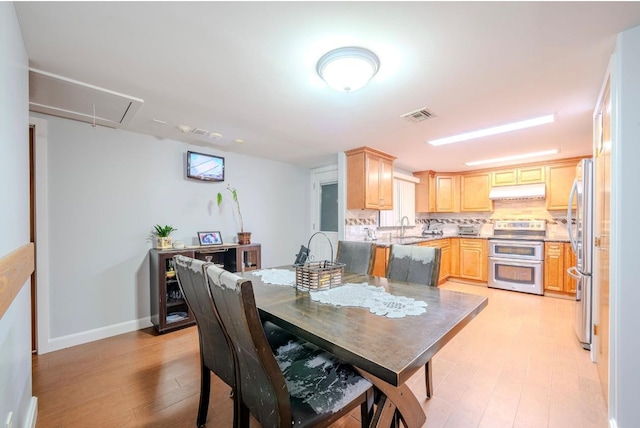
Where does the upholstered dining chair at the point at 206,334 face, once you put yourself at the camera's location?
facing away from the viewer and to the right of the viewer

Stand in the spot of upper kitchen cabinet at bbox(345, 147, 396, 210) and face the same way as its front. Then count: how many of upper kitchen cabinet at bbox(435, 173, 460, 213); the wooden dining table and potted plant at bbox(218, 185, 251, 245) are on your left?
1

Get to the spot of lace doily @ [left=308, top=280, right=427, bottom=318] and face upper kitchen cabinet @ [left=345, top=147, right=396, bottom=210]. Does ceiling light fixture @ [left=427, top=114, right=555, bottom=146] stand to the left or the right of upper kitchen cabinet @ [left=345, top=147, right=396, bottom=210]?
right

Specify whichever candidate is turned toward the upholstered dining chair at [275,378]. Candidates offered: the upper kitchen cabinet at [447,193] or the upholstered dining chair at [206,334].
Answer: the upper kitchen cabinet

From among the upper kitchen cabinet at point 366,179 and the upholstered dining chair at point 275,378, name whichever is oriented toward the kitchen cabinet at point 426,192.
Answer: the upholstered dining chair

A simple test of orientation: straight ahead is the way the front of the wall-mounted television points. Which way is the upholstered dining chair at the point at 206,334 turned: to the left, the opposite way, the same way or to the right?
to the left

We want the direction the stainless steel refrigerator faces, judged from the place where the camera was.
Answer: facing to the left of the viewer

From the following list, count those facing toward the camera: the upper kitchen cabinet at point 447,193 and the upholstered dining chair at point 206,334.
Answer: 1

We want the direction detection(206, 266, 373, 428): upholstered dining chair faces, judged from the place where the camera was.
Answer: facing away from the viewer and to the right of the viewer

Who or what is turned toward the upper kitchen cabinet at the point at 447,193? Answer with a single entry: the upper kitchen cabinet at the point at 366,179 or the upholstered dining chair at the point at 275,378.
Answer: the upholstered dining chair

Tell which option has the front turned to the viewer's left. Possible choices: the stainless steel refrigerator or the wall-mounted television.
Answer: the stainless steel refrigerator

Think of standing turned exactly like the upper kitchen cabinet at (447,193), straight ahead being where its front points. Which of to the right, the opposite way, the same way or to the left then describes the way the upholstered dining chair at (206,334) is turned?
the opposite way

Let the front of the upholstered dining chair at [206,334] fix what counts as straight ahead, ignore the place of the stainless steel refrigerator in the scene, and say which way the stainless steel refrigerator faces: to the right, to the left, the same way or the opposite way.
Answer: to the left

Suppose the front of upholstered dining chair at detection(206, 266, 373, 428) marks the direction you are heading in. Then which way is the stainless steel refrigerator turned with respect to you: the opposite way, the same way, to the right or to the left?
to the left
